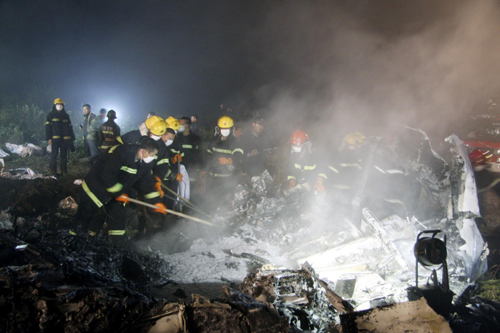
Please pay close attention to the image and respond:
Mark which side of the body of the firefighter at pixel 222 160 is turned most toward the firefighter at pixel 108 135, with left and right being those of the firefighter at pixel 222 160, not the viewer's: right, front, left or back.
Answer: right

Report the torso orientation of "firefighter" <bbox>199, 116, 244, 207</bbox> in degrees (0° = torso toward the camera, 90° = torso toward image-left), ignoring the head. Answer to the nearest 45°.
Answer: approximately 0°
